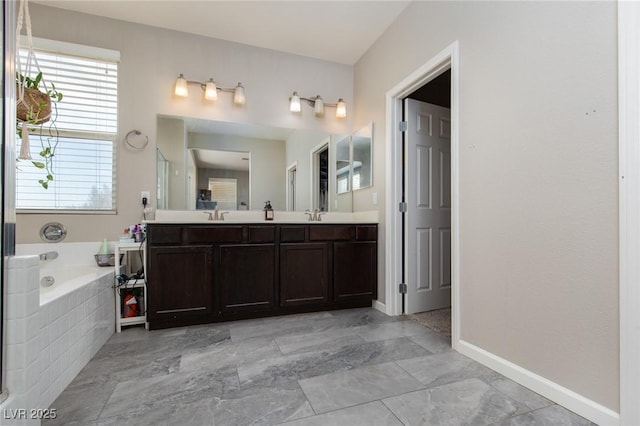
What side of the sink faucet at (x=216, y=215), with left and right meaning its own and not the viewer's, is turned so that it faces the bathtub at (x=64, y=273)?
right

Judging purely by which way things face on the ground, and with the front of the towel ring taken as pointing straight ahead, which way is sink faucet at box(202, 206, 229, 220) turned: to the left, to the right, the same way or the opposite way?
the same way

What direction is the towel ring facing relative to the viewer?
toward the camera

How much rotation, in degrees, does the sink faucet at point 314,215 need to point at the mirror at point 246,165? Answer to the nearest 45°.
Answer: approximately 90° to its right

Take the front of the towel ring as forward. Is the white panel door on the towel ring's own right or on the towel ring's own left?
on the towel ring's own left

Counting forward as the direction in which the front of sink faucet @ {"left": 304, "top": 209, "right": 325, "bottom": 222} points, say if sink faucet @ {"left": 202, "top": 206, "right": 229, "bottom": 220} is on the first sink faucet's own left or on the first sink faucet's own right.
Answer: on the first sink faucet's own right

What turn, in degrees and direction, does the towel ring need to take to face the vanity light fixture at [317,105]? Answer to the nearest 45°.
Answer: approximately 90° to its left

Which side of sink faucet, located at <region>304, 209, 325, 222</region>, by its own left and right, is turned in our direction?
front

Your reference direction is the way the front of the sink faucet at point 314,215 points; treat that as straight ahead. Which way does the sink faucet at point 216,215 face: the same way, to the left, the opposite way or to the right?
the same way

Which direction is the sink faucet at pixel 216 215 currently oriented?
toward the camera

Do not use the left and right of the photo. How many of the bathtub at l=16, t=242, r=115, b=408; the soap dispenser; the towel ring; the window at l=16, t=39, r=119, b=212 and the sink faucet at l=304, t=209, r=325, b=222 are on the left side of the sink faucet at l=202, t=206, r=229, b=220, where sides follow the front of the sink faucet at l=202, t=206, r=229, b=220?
2
